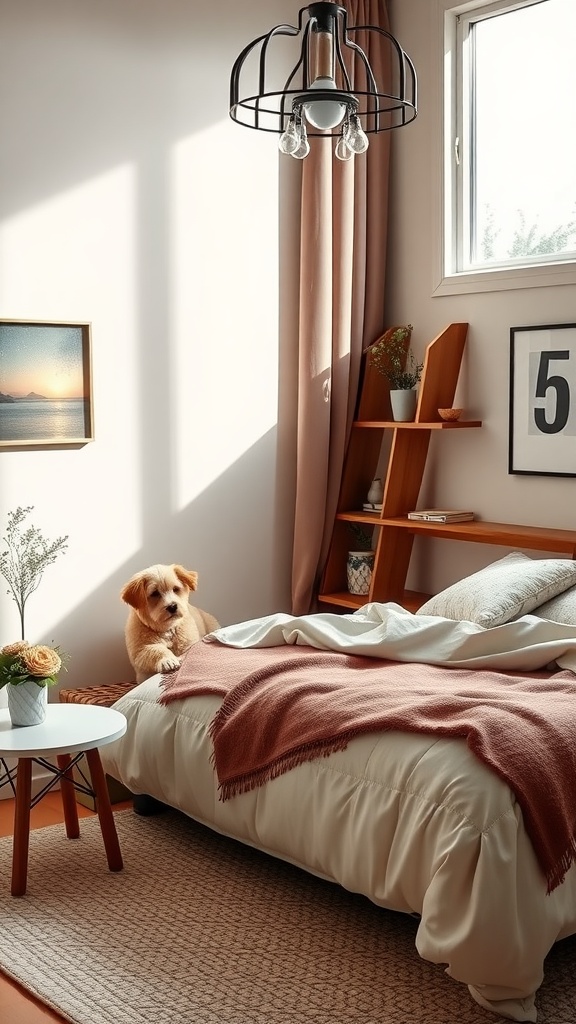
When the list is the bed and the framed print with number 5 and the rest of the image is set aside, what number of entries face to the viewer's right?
0

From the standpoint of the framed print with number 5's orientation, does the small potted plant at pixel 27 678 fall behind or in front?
in front

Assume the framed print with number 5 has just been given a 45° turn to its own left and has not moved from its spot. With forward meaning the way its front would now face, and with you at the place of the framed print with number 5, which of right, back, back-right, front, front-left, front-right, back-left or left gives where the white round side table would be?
front-right

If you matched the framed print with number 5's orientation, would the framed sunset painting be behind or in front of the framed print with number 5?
in front

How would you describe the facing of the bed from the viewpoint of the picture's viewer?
facing the viewer and to the left of the viewer

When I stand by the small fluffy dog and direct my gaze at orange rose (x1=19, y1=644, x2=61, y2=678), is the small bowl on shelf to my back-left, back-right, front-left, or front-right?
back-left
